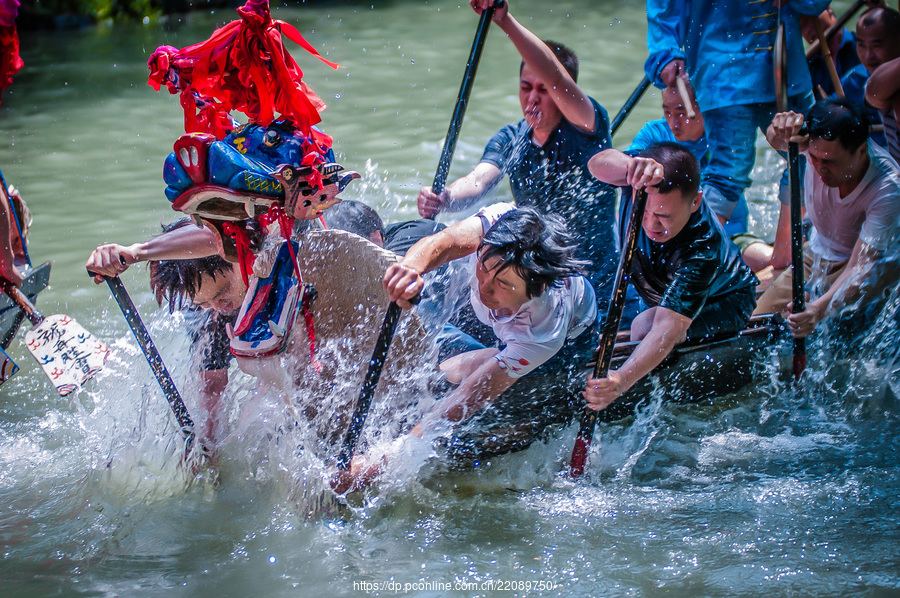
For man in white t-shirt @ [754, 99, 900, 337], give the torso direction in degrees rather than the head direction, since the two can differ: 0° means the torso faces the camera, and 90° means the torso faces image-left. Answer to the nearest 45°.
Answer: approximately 45°

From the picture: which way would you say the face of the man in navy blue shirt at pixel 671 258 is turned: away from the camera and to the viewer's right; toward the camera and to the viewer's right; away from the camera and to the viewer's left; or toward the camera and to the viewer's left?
toward the camera and to the viewer's left

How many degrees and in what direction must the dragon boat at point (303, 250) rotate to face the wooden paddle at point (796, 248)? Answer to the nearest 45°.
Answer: approximately 180°

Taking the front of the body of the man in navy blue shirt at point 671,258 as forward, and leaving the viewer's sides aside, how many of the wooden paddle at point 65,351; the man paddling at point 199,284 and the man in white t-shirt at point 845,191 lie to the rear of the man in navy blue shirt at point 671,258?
1

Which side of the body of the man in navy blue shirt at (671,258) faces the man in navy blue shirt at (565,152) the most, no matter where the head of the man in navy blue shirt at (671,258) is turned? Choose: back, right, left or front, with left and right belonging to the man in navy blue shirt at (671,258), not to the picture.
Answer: right

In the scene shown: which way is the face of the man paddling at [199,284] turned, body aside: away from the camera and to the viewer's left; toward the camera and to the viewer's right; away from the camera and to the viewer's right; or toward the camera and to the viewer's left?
toward the camera and to the viewer's left
